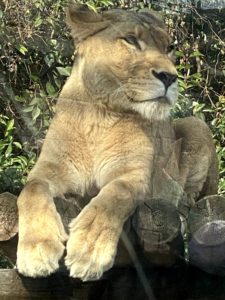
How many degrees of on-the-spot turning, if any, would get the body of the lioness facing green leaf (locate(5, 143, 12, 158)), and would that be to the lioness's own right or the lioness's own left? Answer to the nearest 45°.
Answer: approximately 90° to the lioness's own right

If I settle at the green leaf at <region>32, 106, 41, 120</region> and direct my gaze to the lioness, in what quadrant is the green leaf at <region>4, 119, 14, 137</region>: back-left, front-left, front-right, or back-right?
back-right

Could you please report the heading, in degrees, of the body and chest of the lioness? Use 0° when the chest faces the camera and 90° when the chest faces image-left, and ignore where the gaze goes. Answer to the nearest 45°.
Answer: approximately 0°
